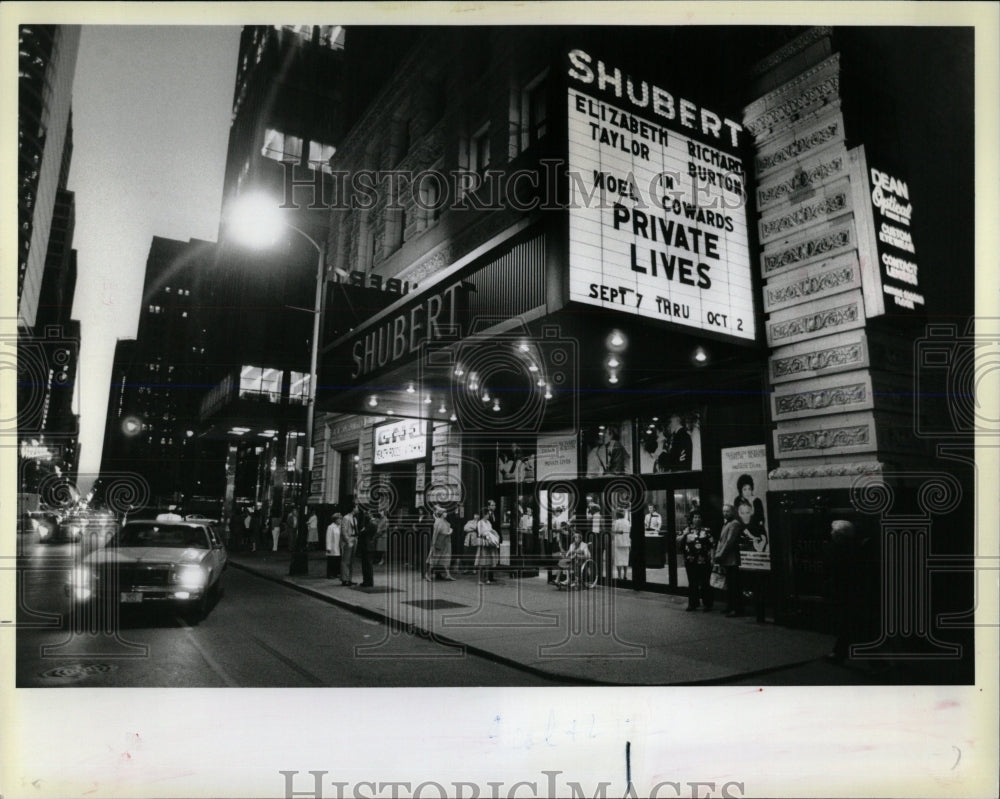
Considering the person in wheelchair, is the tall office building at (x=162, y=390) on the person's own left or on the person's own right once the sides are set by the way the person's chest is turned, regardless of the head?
on the person's own right

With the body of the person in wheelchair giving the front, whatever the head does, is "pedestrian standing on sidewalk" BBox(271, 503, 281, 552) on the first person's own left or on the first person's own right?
on the first person's own right

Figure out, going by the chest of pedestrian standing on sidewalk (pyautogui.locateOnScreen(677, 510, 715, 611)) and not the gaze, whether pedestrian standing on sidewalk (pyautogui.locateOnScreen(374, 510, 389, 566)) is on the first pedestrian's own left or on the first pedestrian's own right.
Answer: on the first pedestrian's own right

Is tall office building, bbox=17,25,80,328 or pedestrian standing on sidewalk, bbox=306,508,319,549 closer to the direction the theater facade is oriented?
the tall office building

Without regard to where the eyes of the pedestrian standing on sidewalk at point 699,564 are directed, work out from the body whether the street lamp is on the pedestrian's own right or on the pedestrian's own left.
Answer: on the pedestrian's own right

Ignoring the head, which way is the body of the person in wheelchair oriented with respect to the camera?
toward the camera

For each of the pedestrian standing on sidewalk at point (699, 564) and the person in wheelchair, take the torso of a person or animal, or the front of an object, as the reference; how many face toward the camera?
2

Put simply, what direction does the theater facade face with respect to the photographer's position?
facing the viewer and to the left of the viewer

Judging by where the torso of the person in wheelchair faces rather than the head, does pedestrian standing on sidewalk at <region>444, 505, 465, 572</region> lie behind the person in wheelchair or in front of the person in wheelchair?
behind

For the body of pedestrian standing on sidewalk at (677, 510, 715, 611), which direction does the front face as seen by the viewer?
toward the camera

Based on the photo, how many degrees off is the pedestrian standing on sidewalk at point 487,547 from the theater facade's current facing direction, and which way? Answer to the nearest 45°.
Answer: approximately 90° to its right
